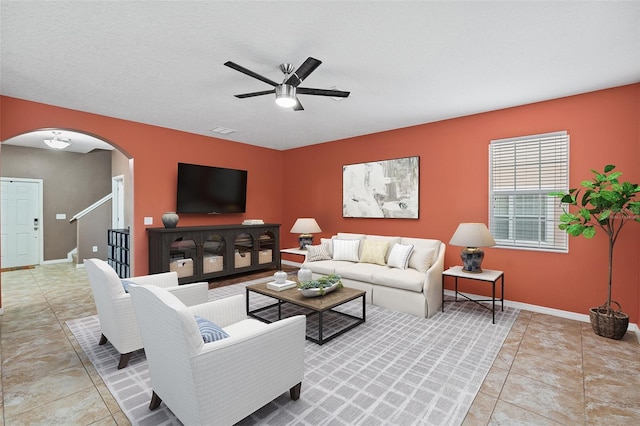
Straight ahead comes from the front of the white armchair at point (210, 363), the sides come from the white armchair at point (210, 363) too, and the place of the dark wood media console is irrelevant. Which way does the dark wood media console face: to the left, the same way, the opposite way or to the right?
to the right

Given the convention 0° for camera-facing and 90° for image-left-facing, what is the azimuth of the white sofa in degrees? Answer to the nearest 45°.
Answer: approximately 45°

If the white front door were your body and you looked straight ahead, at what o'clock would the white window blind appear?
The white window blind is roughly at 11 o'clock from the white front door.

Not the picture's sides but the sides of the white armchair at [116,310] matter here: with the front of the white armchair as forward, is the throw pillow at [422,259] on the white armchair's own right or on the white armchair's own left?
on the white armchair's own right

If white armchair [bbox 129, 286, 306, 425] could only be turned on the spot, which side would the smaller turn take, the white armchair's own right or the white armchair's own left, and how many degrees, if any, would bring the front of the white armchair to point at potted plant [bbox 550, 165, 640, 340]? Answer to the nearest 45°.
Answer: approximately 45° to the white armchair's own right

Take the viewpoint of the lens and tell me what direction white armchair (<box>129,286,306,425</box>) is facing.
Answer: facing away from the viewer and to the right of the viewer

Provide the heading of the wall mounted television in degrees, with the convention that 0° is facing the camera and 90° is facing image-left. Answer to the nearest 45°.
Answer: approximately 315°

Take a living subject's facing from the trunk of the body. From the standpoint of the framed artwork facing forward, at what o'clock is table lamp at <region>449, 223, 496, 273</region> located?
The table lamp is roughly at 9 o'clock from the framed artwork.

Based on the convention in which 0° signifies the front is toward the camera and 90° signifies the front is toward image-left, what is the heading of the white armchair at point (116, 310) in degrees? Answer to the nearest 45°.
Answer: approximately 225°
